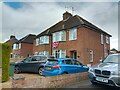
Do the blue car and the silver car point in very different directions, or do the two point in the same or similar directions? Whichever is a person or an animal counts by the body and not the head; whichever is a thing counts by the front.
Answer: very different directions

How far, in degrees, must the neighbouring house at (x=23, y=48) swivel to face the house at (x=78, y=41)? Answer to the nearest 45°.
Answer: approximately 45° to its left

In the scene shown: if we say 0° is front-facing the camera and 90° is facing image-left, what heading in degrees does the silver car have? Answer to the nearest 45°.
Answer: approximately 45°

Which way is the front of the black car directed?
to the viewer's left

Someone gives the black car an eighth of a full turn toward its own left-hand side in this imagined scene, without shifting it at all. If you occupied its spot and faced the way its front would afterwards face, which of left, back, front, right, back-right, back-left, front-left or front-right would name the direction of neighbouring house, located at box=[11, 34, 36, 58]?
back-right

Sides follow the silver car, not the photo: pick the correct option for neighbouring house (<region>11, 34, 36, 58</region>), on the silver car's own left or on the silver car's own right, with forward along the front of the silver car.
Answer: on the silver car's own right

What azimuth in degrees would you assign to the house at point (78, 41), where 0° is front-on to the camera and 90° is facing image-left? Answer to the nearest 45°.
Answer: approximately 45°
